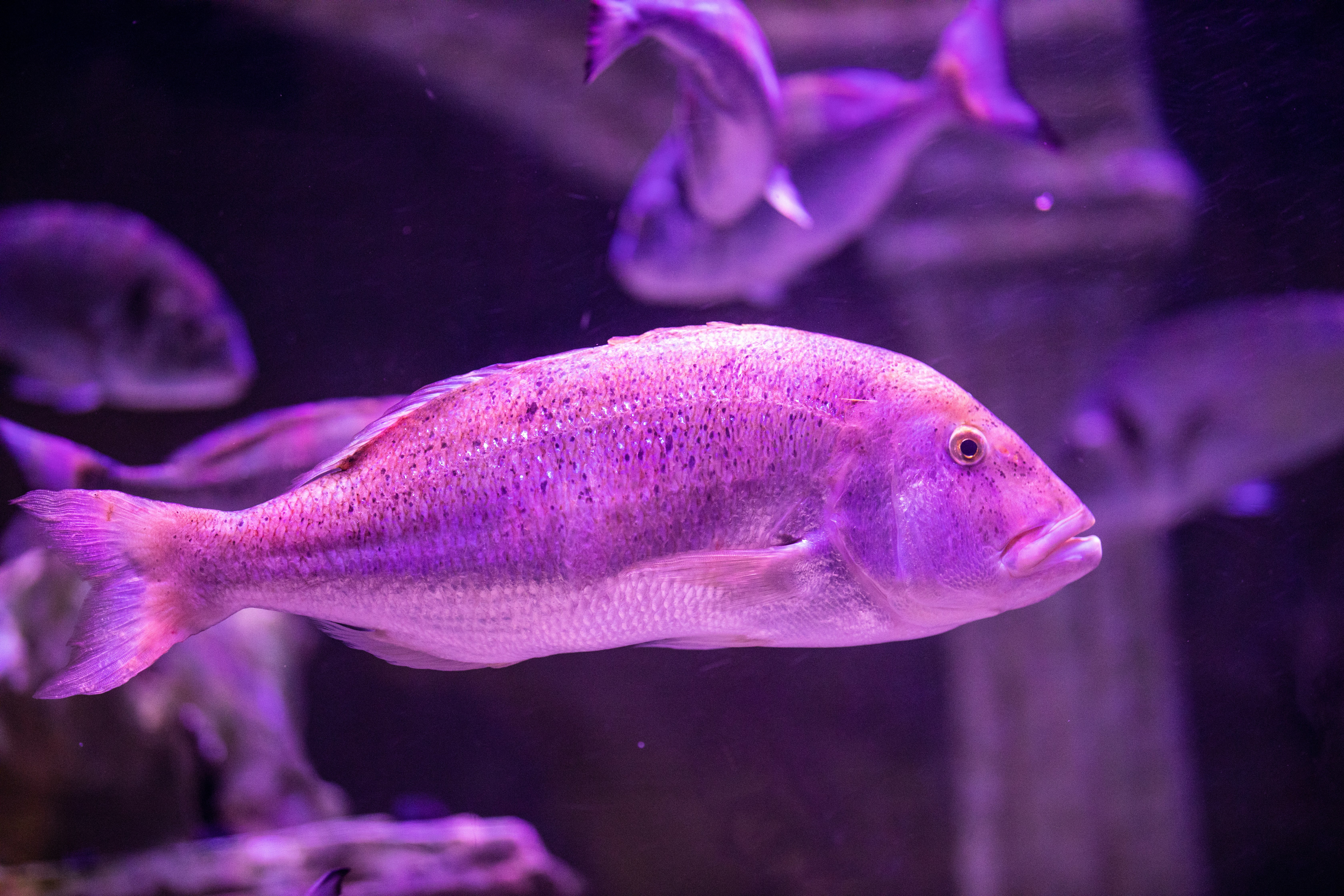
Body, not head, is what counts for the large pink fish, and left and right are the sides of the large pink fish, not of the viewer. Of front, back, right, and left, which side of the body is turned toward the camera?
right

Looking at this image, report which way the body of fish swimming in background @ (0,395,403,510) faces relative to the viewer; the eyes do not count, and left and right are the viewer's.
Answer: facing to the right of the viewer

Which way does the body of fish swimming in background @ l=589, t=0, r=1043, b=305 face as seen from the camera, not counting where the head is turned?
to the viewer's left

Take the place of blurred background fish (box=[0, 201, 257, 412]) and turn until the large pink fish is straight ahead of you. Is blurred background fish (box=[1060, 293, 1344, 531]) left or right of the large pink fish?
left

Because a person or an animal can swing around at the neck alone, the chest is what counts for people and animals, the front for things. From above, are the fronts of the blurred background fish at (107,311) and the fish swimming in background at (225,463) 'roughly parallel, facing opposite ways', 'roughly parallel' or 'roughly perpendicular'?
roughly parallel

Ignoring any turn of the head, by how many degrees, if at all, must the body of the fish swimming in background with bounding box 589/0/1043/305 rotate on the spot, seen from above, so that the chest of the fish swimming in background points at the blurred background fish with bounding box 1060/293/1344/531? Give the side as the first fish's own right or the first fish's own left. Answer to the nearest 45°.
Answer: approximately 135° to the first fish's own right

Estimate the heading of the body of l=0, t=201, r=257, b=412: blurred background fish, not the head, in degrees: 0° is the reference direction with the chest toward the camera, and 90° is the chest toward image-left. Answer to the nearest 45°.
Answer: approximately 270°

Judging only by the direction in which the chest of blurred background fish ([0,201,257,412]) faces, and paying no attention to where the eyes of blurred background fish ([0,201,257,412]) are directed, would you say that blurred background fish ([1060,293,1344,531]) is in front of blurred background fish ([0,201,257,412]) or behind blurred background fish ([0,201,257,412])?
in front

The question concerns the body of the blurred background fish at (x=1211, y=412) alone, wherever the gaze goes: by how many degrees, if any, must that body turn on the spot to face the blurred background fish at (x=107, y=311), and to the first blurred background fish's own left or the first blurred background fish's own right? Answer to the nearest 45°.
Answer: approximately 45° to the first blurred background fish's own left

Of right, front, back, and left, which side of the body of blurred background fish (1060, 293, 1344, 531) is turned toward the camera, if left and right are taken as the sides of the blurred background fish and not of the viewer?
left
